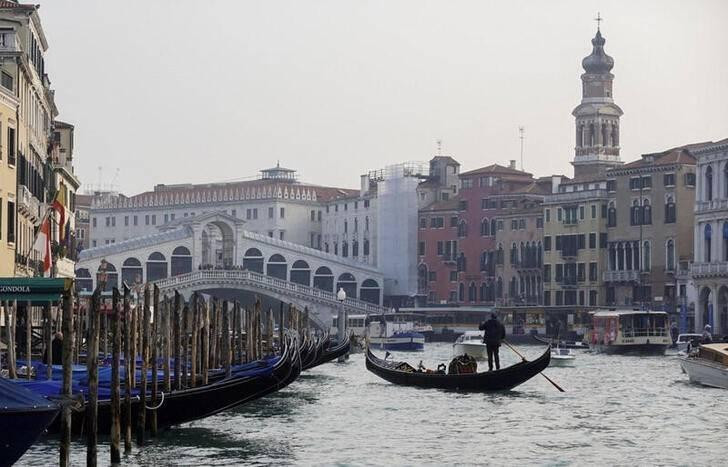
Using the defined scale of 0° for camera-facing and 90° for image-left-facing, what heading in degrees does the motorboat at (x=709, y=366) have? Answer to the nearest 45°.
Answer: approximately 90°

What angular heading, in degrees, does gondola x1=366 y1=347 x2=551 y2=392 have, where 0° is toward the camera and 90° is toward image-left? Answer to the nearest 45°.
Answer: approximately 90°

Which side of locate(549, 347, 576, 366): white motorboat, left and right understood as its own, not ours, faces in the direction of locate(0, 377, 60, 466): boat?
front

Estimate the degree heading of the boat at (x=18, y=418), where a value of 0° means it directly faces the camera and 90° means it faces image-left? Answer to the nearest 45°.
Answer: approximately 270°

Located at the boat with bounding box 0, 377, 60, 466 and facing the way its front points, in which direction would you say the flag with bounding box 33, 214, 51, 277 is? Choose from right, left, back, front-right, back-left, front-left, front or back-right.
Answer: left

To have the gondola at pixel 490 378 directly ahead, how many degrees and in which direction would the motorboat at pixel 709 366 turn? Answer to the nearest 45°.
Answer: approximately 45° to its left

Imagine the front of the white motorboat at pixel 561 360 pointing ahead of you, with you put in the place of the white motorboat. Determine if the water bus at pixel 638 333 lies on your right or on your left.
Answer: on your left

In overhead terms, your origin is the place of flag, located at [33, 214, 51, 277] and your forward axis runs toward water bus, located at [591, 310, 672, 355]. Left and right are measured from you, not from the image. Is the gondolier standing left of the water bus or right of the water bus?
right

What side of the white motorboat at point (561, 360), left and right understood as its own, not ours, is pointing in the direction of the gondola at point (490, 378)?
right

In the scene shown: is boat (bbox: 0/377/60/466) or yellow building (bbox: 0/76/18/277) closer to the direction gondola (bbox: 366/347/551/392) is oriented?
the yellow building
